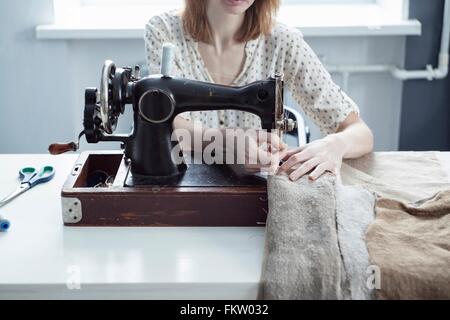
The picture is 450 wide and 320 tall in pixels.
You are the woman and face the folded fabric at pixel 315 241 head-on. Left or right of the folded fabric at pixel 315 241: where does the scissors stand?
right

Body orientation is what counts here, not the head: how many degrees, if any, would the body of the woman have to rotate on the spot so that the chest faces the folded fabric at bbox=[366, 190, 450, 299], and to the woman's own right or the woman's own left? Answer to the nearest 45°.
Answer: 0° — they already face it

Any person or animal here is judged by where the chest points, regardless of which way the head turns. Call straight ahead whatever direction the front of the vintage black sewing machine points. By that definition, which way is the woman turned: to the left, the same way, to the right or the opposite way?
the opposite way

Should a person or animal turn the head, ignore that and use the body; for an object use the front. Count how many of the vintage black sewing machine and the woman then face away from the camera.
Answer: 1

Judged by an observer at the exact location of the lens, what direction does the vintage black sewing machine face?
facing away from the viewer
